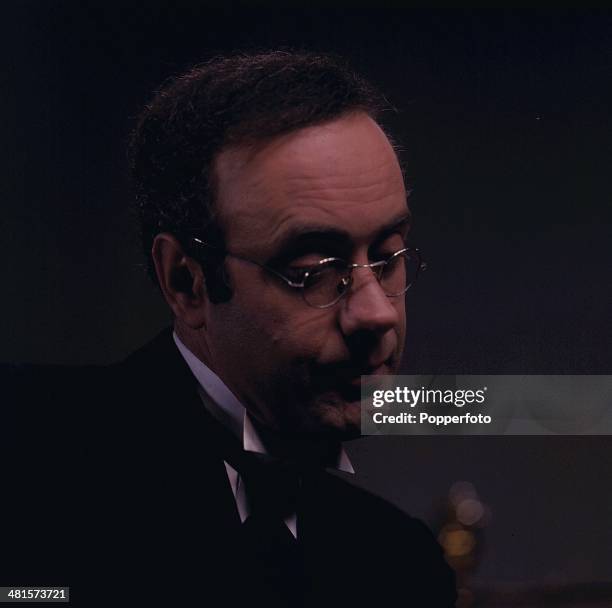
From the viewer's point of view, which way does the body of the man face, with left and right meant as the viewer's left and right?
facing the viewer and to the right of the viewer

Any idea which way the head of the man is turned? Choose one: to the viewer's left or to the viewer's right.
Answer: to the viewer's right
